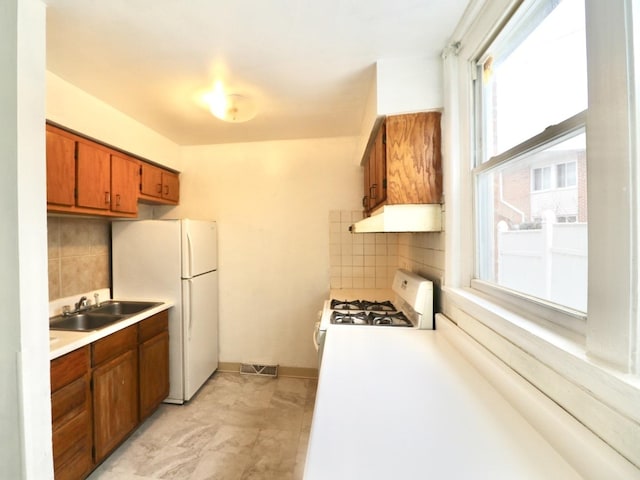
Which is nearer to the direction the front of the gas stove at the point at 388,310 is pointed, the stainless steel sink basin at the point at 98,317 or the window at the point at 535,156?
the stainless steel sink basin

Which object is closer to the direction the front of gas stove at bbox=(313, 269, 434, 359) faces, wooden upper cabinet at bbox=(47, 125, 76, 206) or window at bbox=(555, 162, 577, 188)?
the wooden upper cabinet

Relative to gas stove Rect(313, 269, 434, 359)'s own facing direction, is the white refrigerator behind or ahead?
ahead

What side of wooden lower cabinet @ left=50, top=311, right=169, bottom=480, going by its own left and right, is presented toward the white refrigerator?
left

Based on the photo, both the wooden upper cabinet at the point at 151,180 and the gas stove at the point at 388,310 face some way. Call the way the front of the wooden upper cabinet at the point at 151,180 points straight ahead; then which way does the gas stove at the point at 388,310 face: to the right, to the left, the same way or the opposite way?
the opposite way

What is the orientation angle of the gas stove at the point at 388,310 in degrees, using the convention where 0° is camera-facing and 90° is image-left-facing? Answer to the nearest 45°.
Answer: approximately 90°

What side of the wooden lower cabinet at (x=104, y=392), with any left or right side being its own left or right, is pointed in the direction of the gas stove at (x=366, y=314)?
front

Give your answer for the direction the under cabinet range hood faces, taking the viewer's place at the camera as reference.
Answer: facing to the left of the viewer

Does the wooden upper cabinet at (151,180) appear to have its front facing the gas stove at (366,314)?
yes

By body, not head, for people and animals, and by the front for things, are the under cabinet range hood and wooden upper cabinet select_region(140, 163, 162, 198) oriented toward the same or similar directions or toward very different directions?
very different directions

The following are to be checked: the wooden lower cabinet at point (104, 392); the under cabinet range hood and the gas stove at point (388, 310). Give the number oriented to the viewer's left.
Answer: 2

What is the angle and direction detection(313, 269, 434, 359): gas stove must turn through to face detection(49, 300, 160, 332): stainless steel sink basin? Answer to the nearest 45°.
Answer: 0° — it already faces it

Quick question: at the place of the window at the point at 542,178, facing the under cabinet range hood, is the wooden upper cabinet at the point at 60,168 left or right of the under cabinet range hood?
left

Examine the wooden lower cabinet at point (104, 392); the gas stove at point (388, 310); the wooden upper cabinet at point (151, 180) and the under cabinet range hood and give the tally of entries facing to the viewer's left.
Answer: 2

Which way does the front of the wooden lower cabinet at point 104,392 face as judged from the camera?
facing the viewer and to the right of the viewer
